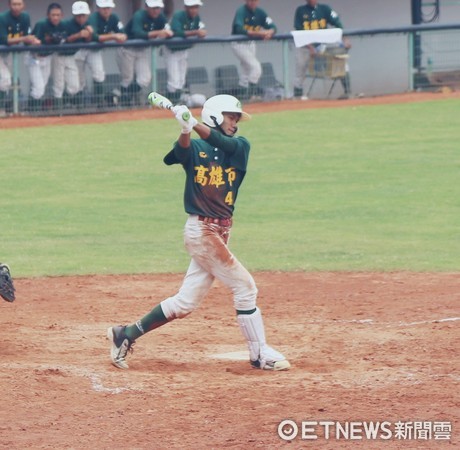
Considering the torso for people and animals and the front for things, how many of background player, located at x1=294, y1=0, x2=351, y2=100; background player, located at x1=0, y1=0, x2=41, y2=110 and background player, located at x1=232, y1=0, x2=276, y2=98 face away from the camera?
0

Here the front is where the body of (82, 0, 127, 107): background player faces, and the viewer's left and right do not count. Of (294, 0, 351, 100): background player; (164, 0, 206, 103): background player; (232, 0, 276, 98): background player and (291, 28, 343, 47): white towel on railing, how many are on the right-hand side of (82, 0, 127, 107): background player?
0

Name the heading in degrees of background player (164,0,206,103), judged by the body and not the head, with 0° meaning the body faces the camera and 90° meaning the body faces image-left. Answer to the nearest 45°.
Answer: approximately 315°

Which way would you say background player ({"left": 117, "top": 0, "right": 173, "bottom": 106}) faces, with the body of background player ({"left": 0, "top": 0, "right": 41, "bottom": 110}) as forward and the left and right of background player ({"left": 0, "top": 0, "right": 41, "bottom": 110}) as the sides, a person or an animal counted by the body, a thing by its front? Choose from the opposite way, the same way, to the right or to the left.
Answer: the same way

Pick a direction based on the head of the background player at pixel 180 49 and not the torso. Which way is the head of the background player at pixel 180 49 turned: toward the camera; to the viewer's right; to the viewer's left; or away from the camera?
toward the camera

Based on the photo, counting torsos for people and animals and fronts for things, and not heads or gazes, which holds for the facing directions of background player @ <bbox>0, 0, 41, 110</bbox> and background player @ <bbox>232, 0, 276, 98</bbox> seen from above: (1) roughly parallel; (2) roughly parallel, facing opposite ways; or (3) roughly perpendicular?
roughly parallel

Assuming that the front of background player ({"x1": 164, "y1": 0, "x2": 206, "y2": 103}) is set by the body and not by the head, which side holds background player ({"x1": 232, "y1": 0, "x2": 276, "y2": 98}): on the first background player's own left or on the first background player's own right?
on the first background player's own left

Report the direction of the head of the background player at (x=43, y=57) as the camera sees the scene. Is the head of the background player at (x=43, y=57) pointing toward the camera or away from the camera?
toward the camera

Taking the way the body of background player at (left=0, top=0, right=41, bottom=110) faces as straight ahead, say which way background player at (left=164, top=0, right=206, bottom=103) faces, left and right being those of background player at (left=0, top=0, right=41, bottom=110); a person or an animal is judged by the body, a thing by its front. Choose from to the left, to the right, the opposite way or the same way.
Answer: the same way

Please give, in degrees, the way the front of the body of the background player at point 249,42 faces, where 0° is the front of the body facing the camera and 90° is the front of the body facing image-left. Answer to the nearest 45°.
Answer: approximately 315°

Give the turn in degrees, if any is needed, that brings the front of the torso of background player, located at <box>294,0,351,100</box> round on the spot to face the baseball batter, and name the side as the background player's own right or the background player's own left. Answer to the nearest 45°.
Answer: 0° — they already face them

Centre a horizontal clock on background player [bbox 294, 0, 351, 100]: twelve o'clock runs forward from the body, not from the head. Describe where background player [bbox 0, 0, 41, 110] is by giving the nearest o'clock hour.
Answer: background player [bbox 0, 0, 41, 110] is roughly at 2 o'clock from background player [bbox 294, 0, 351, 100].

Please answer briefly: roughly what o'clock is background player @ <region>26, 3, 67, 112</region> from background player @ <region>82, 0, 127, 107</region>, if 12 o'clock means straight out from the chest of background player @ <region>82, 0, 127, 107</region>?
background player @ <region>26, 3, 67, 112</region> is roughly at 4 o'clock from background player @ <region>82, 0, 127, 107</region>.

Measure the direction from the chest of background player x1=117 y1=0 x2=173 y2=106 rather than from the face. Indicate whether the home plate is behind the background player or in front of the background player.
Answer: in front

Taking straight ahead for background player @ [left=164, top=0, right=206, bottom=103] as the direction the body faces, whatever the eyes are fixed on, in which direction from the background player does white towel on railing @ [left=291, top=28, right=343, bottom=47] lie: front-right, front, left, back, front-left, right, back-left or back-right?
front-left

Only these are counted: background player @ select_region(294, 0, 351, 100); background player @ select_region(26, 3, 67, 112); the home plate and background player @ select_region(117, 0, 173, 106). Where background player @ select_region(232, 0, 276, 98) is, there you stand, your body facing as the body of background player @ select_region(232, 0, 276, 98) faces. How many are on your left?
1

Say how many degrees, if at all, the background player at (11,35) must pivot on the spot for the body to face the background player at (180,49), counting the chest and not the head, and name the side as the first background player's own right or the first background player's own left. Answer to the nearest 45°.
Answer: approximately 45° to the first background player's own left

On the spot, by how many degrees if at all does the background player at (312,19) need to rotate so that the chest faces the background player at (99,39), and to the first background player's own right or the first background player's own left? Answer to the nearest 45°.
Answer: approximately 45° to the first background player's own right

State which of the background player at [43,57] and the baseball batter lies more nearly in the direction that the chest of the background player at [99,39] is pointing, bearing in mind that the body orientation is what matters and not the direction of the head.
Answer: the baseball batter

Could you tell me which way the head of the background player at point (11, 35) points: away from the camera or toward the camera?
toward the camera

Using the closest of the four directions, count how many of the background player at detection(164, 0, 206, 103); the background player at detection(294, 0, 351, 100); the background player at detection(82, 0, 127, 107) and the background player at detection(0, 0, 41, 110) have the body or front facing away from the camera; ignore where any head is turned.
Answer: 0
